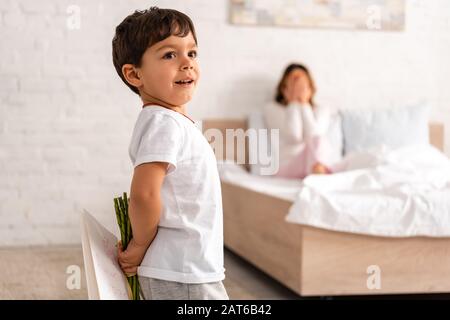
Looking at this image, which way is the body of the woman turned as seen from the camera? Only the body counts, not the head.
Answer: toward the camera

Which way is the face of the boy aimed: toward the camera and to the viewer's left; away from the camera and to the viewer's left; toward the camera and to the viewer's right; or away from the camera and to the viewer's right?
toward the camera and to the viewer's right

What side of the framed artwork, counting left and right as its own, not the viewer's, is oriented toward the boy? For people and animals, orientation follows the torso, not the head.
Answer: front

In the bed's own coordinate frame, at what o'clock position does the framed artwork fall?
The framed artwork is roughly at 6 o'clock from the bed.

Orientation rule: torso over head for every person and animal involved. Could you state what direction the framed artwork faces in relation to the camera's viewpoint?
facing the viewer

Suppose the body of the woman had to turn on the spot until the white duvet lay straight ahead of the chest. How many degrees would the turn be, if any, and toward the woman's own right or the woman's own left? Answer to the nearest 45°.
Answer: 0° — they already face it
